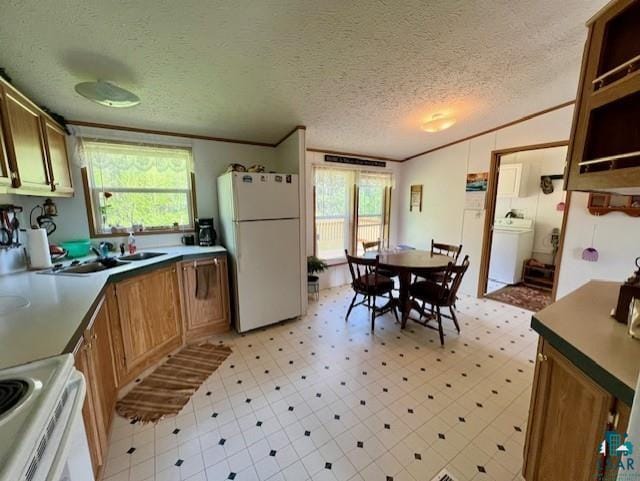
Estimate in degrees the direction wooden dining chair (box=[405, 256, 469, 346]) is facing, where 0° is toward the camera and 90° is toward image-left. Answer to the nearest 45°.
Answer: approximately 135°

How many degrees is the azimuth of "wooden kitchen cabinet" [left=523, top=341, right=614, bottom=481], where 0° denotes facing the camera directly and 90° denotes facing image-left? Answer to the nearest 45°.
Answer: approximately 45°

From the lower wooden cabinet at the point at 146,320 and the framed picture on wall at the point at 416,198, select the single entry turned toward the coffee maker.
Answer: the framed picture on wall

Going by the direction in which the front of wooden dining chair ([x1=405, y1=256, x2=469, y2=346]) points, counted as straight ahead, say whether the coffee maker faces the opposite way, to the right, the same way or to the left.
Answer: the opposite way

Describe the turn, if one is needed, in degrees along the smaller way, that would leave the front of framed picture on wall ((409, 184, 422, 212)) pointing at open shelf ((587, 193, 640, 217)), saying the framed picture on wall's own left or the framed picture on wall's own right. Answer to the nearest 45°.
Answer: approximately 90° to the framed picture on wall's own left

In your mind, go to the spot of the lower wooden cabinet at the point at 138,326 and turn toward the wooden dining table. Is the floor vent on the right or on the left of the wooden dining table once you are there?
right

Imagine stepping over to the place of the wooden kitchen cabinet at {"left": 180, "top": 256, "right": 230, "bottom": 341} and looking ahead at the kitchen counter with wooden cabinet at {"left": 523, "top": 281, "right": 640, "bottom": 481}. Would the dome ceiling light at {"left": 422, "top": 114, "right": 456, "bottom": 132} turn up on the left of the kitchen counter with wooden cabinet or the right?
left

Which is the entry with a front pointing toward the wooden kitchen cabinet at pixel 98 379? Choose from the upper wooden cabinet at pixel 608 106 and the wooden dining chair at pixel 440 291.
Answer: the upper wooden cabinet

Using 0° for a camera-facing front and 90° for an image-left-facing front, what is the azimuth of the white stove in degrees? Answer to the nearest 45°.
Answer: approximately 270°

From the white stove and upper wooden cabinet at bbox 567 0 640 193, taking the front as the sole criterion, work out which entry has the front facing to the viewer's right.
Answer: the white stove

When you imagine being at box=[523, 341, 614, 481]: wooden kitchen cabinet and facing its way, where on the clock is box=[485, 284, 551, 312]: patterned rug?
The patterned rug is roughly at 4 o'clock from the wooden kitchen cabinet.

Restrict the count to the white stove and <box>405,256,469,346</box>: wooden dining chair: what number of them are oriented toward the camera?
0

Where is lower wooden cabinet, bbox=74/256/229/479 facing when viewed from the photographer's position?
facing the viewer and to the right of the viewer
